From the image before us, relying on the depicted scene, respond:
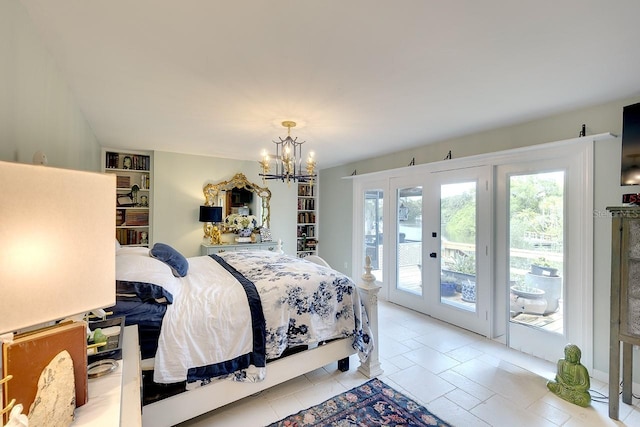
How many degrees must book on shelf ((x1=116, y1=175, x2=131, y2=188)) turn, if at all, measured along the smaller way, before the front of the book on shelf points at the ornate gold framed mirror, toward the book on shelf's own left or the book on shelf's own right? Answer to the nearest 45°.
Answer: approximately 90° to the book on shelf's own left

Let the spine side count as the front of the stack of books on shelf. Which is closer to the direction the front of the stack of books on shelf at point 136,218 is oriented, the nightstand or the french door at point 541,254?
the nightstand

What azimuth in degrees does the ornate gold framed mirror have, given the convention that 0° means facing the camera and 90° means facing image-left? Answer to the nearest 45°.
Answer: approximately 0°

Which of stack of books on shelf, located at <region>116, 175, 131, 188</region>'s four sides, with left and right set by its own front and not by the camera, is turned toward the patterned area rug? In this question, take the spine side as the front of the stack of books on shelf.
front

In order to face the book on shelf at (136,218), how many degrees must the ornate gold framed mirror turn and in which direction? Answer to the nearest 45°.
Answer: approximately 90° to its right

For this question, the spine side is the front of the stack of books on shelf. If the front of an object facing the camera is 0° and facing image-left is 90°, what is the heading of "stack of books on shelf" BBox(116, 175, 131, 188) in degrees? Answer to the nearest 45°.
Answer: approximately 0°

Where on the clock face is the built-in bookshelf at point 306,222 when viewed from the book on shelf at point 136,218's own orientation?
The built-in bookshelf is roughly at 9 o'clock from the book on shelf.

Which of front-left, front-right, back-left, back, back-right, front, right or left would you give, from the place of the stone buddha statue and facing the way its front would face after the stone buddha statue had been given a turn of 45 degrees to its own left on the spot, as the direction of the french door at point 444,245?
back-right

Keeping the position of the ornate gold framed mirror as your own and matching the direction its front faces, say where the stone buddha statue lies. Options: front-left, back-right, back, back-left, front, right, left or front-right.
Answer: front-left
